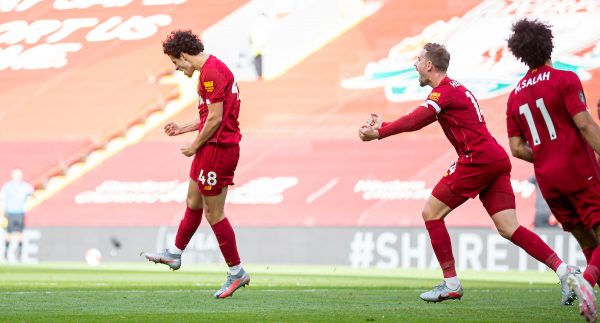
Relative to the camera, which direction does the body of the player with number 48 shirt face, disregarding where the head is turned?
to the viewer's left

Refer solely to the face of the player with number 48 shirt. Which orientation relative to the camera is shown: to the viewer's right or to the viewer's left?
to the viewer's left

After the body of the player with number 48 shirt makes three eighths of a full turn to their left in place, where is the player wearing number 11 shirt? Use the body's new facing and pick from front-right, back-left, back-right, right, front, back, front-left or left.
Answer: front
